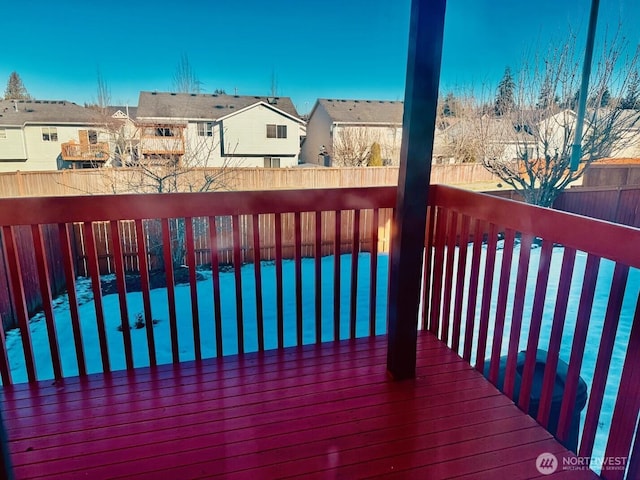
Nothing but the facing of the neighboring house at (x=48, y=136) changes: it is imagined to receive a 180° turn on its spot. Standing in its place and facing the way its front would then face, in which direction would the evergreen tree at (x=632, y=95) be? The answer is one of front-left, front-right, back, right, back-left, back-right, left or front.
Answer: front-left

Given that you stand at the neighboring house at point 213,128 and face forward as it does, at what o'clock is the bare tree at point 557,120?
The bare tree is roughly at 4 o'clock from the neighboring house.

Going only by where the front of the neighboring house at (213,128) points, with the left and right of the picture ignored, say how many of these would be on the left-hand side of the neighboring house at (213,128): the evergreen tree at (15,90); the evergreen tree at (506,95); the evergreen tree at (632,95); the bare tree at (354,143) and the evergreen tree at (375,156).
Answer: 1

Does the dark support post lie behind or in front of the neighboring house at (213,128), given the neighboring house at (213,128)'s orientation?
behind

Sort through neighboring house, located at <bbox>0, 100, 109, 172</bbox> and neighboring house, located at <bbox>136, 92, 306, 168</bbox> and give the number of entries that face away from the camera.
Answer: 2

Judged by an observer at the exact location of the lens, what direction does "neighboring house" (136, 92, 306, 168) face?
facing away from the viewer

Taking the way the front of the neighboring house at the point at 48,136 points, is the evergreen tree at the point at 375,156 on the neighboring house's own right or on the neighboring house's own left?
on the neighboring house's own right

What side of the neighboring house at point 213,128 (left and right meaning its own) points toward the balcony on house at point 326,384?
back

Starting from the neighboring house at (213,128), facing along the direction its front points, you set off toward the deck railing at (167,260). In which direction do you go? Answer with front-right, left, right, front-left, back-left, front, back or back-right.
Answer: back

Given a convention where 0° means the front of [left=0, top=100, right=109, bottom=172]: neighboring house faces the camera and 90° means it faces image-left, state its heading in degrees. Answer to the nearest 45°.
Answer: approximately 180°

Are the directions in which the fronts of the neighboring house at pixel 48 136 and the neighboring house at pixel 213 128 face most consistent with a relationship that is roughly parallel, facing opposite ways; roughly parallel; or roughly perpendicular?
roughly parallel
